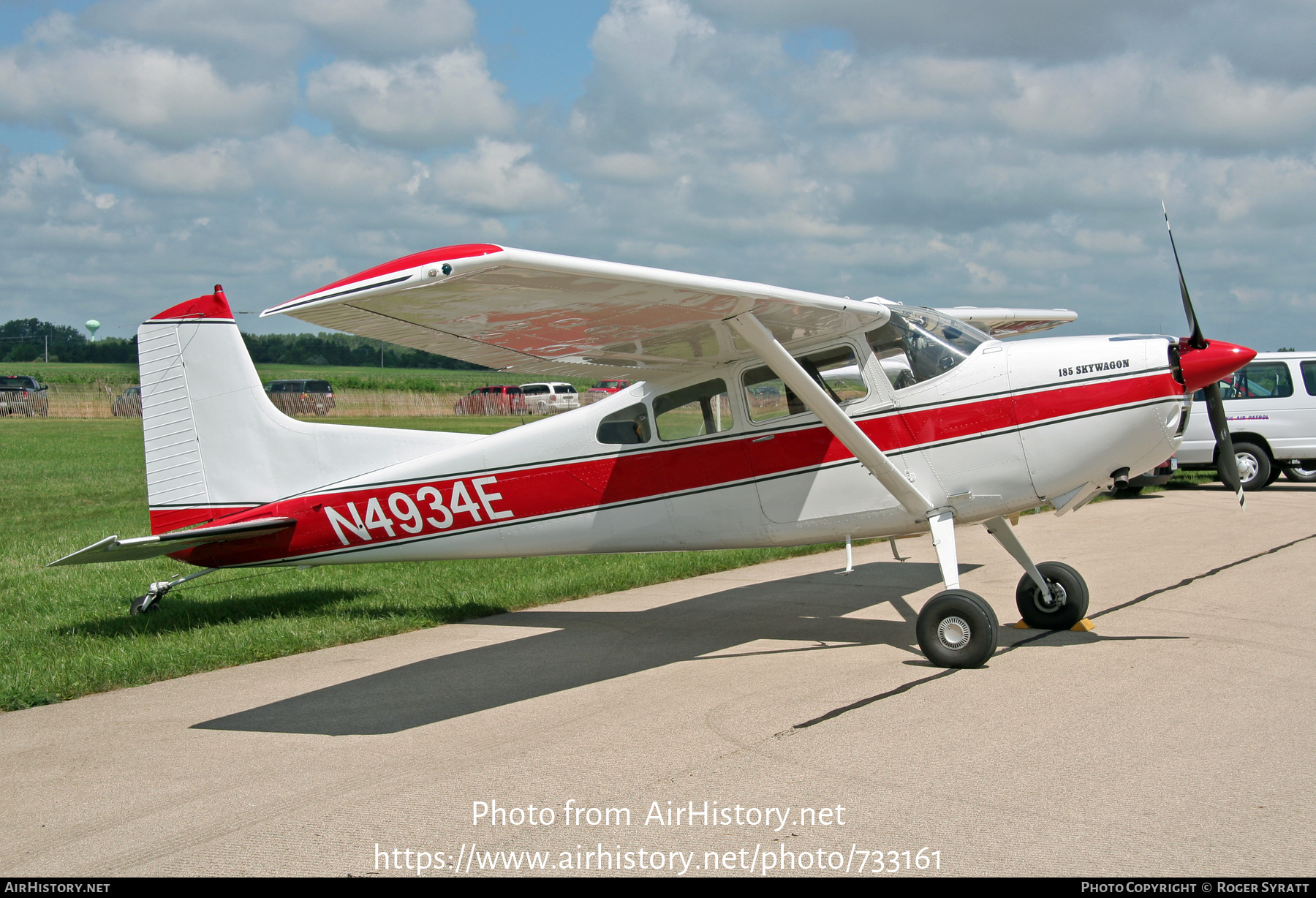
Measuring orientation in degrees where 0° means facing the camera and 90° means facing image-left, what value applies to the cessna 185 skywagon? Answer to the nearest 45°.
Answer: approximately 270°

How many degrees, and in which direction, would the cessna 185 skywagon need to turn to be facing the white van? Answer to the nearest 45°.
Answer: approximately 45° to its left

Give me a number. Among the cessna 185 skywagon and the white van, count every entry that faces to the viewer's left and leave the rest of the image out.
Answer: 1

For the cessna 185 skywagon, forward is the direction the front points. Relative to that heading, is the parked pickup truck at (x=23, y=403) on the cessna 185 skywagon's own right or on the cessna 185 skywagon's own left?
on the cessna 185 skywagon's own left

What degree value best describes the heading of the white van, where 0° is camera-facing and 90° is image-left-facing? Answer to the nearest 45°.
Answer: approximately 90°

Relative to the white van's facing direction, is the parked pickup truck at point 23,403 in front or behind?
in front

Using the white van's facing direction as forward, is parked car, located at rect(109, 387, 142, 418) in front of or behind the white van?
in front
